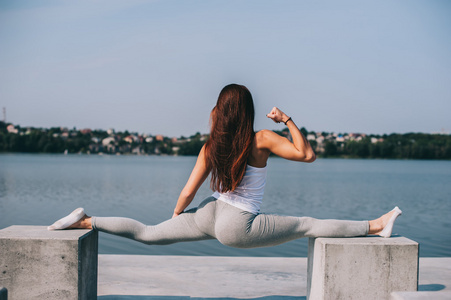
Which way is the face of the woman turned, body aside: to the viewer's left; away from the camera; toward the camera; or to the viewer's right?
away from the camera

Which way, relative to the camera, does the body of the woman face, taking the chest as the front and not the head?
away from the camera

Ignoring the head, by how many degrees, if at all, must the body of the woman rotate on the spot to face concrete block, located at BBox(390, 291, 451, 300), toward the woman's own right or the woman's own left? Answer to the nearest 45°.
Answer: approximately 135° to the woman's own right
